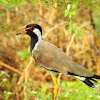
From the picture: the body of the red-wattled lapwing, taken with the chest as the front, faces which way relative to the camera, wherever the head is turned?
to the viewer's left
